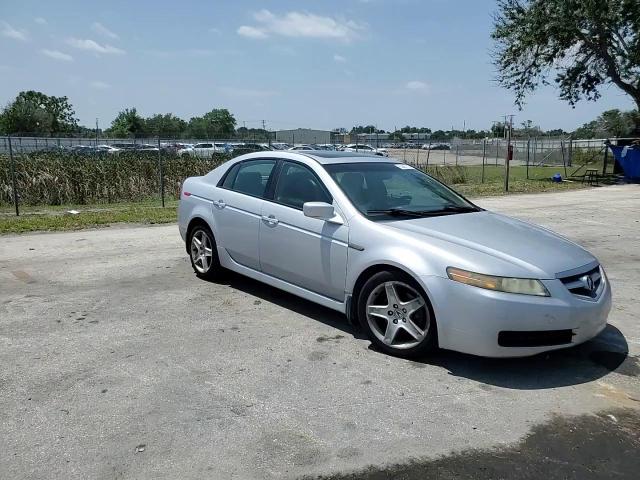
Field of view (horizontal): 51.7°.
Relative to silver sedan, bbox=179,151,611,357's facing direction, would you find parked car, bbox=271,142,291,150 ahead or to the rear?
to the rear

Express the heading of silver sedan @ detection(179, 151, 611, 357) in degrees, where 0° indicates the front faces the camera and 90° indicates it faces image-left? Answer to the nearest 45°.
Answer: approximately 315°

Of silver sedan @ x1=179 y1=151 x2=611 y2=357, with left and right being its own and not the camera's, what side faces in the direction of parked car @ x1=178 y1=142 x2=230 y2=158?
back

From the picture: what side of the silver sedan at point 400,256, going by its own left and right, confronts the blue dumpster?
left
